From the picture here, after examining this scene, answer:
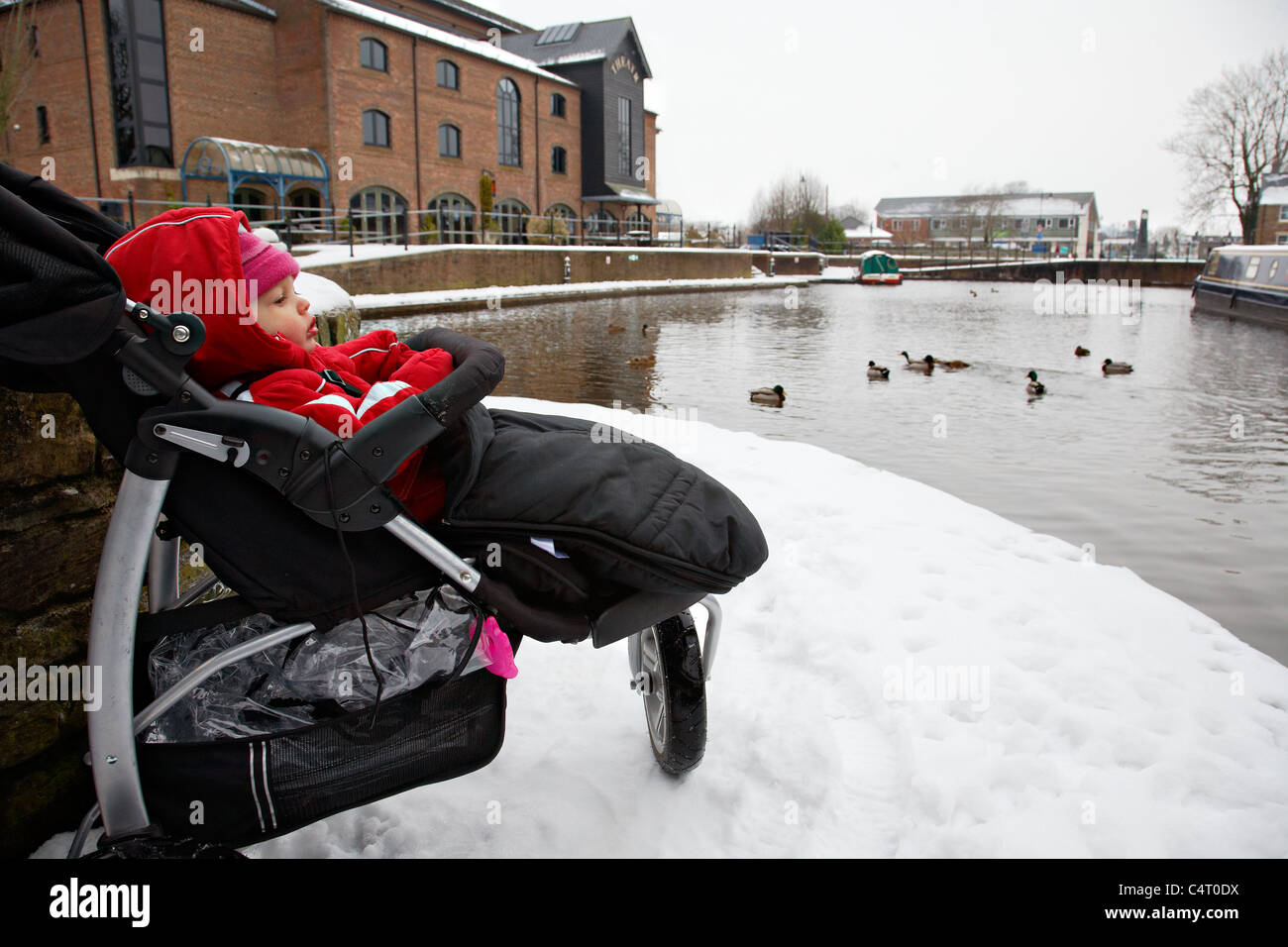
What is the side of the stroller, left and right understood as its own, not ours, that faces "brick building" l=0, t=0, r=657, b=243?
left

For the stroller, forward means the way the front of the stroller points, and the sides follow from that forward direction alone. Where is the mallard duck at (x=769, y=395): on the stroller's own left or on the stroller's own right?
on the stroller's own left

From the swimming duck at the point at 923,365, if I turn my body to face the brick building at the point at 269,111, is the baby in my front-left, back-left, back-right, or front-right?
back-left

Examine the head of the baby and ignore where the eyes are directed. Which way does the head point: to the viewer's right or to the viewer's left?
to the viewer's right

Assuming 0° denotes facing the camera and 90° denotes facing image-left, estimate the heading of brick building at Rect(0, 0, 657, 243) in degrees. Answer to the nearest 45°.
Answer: approximately 315°

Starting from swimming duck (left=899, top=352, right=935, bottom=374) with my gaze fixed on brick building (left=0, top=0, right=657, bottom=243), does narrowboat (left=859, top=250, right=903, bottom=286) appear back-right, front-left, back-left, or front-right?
front-right

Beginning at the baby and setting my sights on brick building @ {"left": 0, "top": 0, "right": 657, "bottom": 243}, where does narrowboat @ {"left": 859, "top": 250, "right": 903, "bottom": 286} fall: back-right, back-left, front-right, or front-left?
front-right

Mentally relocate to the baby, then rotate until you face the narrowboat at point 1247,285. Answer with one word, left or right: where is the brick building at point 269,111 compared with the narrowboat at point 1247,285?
left

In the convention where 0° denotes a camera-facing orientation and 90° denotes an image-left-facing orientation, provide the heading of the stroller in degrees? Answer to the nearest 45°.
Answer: approximately 270°

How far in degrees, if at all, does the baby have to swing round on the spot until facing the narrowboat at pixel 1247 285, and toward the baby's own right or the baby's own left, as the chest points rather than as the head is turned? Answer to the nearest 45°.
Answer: approximately 45° to the baby's own left

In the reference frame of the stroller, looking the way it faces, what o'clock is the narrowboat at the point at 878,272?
The narrowboat is roughly at 10 o'clock from the stroller.

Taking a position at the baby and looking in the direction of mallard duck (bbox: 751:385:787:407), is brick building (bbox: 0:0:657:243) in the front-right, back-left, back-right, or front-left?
front-left

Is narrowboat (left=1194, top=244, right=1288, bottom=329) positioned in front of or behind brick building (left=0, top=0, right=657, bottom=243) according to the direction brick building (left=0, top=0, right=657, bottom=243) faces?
in front

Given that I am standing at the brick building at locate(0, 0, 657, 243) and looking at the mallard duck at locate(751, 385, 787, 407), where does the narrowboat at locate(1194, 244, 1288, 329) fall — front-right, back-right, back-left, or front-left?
front-left
